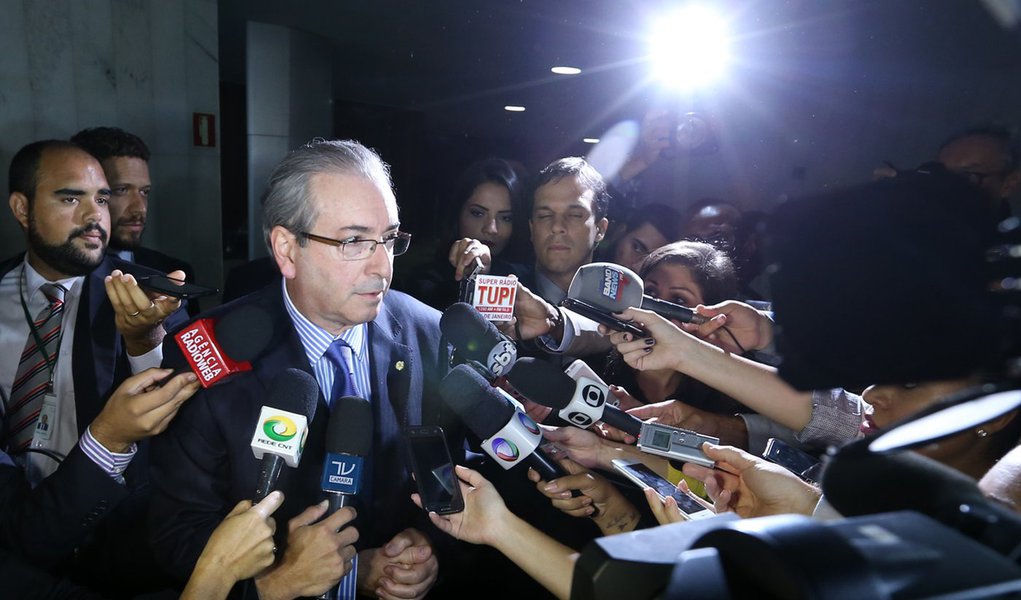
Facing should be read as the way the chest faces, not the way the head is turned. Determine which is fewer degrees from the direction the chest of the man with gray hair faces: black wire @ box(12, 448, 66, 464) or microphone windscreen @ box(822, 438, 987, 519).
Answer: the microphone windscreen

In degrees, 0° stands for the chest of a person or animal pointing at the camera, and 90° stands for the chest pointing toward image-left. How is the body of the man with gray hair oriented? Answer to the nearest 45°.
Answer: approximately 315°

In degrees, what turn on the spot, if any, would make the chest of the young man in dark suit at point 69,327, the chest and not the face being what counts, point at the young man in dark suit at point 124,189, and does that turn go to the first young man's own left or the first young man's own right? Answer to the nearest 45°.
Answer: approximately 135° to the first young man's own left

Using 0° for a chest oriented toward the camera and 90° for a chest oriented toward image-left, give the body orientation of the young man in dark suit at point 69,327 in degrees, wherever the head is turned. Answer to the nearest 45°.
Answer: approximately 315°

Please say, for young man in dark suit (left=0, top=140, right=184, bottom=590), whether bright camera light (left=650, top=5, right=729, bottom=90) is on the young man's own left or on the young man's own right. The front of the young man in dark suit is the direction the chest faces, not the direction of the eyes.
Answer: on the young man's own left

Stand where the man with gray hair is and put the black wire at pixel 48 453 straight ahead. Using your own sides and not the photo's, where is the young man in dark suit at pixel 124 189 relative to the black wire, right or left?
right

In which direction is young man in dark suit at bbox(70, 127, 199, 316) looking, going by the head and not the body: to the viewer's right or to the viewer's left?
to the viewer's right

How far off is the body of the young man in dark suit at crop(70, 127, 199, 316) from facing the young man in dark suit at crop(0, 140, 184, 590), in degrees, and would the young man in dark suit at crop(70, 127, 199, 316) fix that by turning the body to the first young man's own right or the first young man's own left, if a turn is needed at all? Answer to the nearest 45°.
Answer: approximately 45° to the first young man's own right

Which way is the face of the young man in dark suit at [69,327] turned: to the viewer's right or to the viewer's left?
to the viewer's right

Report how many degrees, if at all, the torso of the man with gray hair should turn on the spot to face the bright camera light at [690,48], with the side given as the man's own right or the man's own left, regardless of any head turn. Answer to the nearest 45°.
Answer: approximately 90° to the man's own left
